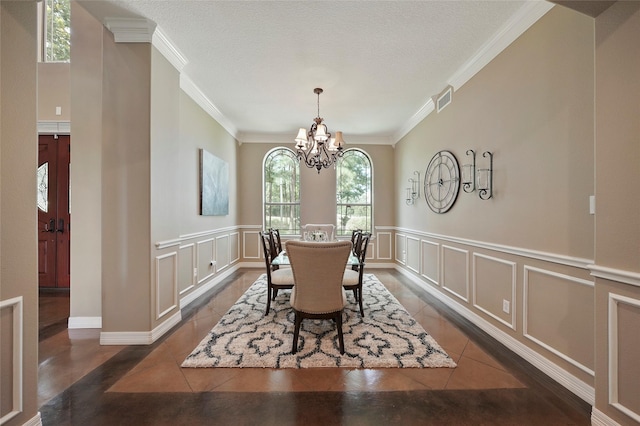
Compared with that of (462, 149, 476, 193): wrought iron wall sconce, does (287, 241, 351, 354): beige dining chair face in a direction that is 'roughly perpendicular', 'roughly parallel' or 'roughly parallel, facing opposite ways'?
roughly perpendicular

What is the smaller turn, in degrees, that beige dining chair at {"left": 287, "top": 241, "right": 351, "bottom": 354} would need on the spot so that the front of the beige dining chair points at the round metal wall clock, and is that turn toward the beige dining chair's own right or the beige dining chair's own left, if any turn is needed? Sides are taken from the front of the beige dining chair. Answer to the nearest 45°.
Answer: approximately 45° to the beige dining chair's own right

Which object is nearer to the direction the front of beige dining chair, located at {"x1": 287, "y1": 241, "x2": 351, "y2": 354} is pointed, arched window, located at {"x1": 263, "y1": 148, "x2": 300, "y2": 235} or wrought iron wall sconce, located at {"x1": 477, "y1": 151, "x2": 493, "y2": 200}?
the arched window

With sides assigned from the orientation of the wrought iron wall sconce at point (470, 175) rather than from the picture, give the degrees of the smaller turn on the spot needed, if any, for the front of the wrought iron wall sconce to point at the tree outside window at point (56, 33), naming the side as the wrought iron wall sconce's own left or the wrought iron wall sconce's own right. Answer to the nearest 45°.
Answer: approximately 45° to the wrought iron wall sconce's own right

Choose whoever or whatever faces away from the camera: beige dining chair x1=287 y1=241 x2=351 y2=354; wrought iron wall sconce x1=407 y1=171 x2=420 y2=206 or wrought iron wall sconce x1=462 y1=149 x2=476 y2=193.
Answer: the beige dining chair

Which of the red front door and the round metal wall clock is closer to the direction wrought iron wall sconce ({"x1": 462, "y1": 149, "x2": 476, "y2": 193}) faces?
the red front door

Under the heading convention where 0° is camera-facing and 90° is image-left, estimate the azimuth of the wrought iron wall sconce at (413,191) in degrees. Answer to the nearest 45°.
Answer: approximately 45°

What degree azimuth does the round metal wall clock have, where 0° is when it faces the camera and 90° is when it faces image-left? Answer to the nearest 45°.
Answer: approximately 45°

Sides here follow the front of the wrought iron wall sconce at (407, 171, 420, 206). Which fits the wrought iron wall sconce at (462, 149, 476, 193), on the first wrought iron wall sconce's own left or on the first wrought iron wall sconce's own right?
on the first wrought iron wall sconce's own left

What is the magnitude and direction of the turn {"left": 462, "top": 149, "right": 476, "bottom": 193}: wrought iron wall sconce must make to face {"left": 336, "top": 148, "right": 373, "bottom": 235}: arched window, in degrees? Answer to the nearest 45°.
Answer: approximately 90° to its right

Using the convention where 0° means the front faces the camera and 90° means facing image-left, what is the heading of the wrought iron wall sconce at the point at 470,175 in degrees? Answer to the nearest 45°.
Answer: approximately 45°

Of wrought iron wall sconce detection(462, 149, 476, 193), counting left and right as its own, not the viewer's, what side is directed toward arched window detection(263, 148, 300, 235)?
right
